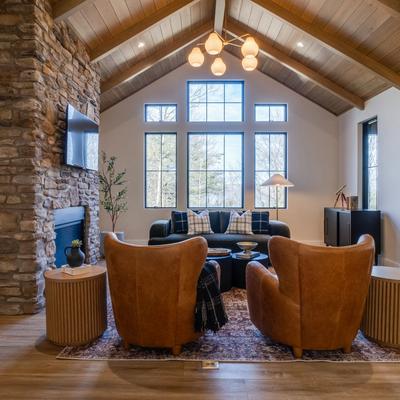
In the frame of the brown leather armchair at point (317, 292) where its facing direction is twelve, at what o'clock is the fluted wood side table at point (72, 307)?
The fluted wood side table is roughly at 10 o'clock from the brown leather armchair.

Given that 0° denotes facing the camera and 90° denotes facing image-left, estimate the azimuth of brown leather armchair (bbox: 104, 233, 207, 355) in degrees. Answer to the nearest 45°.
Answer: approximately 225°

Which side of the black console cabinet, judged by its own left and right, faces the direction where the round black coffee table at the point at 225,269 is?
front

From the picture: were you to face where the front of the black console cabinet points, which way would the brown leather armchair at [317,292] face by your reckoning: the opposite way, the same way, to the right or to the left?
to the right

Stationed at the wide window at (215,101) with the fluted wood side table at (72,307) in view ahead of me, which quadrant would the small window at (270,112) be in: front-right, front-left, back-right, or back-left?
back-left

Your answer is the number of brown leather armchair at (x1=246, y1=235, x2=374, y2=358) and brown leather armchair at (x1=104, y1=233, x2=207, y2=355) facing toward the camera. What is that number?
0

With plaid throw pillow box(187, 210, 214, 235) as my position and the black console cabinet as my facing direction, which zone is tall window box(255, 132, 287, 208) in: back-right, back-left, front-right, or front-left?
front-left

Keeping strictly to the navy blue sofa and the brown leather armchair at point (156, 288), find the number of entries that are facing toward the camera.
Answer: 1

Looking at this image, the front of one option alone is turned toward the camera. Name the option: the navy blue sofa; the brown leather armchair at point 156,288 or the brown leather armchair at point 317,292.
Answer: the navy blue sofa

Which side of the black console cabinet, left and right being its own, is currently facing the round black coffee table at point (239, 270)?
front

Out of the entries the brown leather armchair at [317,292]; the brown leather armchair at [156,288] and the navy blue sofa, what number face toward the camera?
1

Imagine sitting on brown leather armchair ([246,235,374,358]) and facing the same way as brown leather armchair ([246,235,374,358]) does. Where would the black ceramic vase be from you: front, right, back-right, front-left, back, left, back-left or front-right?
front-left

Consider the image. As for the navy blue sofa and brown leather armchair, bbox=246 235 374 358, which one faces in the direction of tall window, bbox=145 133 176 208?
the brown leather armchair

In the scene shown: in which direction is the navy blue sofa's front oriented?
toward the camera

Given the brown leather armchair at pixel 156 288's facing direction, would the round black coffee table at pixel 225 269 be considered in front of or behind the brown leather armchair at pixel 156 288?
in front

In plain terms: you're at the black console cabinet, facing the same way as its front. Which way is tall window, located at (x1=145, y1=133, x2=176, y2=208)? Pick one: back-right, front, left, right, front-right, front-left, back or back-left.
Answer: front-right
